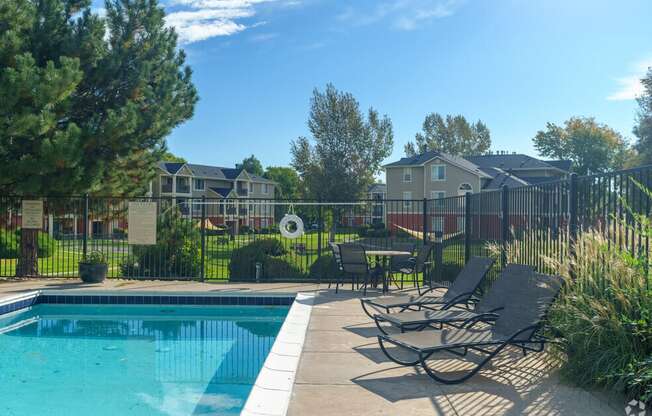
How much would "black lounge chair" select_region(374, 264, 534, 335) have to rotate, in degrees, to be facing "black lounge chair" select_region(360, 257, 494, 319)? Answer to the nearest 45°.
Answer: approximately 135° to its right

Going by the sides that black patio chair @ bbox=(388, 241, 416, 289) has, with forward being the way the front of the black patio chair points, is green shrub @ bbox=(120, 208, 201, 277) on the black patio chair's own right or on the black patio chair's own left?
on the black patio chair's own right

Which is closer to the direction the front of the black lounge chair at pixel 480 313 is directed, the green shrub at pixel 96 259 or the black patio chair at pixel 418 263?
the green shrub

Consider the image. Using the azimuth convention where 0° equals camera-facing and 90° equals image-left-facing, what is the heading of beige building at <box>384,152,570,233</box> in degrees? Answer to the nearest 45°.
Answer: approximately 0°

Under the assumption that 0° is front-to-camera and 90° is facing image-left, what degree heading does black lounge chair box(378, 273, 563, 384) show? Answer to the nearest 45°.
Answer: approximately 45°

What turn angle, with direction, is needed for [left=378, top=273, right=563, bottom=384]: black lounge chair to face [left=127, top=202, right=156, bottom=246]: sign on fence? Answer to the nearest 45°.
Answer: approximately 90° to its right

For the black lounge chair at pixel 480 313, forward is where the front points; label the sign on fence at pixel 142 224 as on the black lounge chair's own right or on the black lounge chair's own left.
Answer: on the black lounge chair's own right

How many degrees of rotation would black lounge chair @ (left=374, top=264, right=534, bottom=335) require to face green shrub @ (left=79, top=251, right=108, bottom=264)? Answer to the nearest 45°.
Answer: approximately 90° to its right

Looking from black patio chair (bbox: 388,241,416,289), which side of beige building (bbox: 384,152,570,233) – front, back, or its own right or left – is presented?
front

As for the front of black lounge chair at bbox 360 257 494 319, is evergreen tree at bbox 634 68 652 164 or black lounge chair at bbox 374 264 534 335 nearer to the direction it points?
the black lounge chair

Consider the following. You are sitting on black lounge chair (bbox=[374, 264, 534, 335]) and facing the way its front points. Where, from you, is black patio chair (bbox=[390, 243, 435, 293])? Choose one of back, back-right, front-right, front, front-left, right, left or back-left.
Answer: back-right
